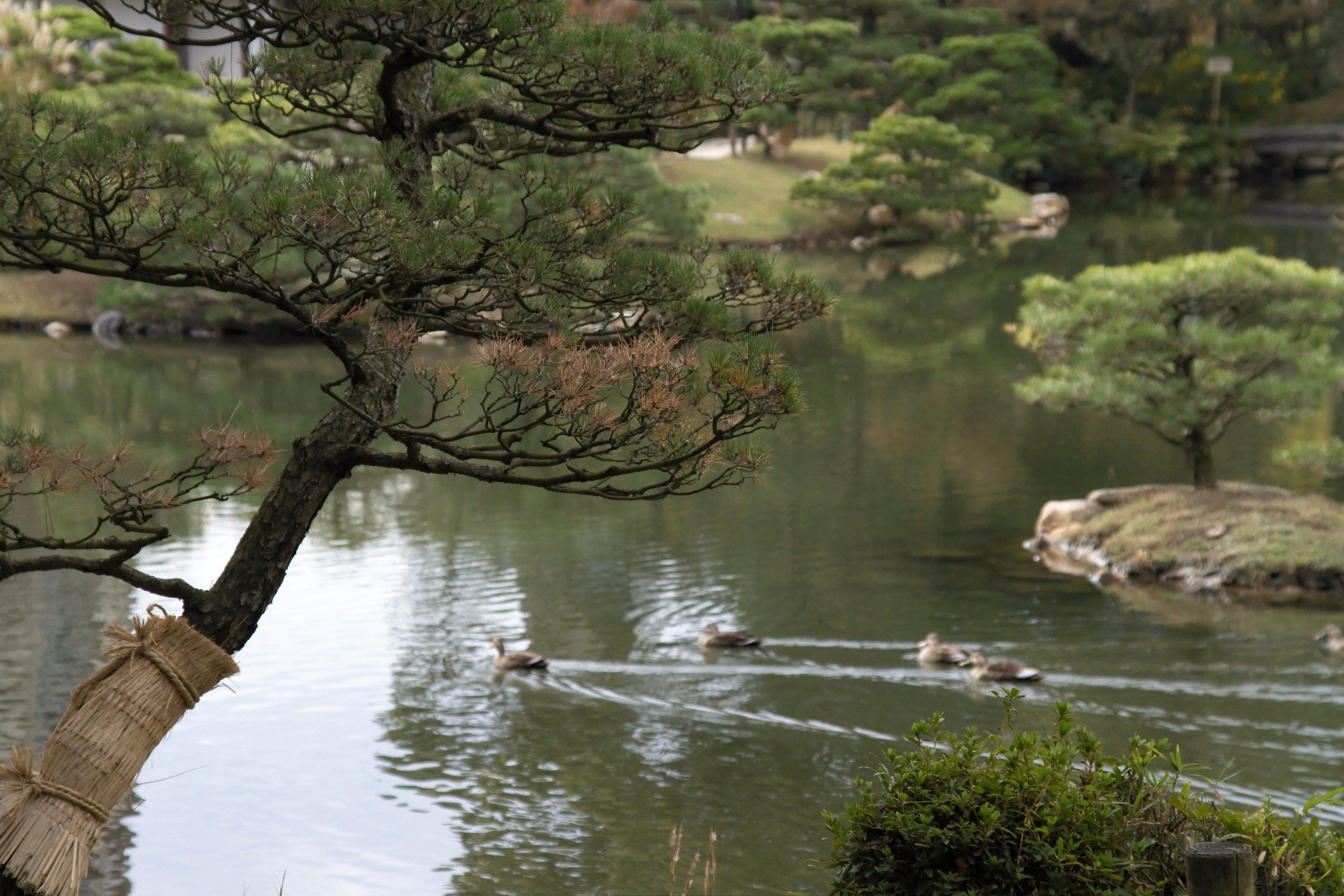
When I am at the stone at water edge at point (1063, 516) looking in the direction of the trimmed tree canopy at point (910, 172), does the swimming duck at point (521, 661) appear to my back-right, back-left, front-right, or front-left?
back-left

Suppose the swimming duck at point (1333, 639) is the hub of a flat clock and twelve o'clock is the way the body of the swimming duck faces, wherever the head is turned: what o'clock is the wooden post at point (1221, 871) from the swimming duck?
The wooden post is roughly at 9 o'clock from the swimming duck.

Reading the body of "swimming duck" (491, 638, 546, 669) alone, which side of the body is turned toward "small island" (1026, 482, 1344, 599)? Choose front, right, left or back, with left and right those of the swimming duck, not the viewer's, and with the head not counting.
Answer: back

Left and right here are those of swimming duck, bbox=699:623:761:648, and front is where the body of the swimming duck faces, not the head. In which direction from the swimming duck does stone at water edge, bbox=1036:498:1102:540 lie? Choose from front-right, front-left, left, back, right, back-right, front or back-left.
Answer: back-right

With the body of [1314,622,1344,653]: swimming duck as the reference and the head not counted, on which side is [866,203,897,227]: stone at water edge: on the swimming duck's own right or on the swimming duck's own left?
on the swimming duck's own right

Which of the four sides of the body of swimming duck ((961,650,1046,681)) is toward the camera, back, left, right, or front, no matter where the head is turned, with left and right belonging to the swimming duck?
left

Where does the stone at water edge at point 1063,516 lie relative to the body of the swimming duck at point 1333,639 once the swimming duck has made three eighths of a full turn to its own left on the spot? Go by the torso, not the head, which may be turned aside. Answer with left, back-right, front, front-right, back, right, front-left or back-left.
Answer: back

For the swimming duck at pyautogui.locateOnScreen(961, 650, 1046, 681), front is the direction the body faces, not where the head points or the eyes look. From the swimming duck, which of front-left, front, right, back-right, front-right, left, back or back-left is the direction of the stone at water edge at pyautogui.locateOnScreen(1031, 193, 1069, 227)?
right

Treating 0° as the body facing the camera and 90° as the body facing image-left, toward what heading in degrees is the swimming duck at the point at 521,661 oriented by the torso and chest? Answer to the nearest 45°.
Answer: approximately 90°

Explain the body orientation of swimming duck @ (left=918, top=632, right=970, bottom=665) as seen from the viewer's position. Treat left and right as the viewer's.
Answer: facing to the left of the viewer

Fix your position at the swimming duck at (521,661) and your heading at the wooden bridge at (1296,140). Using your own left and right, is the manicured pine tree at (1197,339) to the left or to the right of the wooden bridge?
right

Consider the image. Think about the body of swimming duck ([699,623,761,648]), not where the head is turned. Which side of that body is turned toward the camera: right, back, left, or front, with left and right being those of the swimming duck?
left

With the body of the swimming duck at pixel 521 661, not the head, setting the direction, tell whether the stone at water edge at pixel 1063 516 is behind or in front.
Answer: behind

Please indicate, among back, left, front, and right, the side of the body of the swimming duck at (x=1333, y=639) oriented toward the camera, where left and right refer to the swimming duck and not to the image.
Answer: left

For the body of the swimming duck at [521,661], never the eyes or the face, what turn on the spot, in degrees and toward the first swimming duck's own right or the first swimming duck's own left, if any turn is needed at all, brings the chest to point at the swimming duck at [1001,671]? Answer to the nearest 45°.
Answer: approximately 180°

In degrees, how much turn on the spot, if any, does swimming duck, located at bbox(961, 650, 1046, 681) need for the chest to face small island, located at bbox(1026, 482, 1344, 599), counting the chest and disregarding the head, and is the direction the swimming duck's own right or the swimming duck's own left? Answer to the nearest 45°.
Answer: approximately 135° to the swimming duck's own right

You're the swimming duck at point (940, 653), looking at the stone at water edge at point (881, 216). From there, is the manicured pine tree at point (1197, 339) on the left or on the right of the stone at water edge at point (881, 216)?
right
